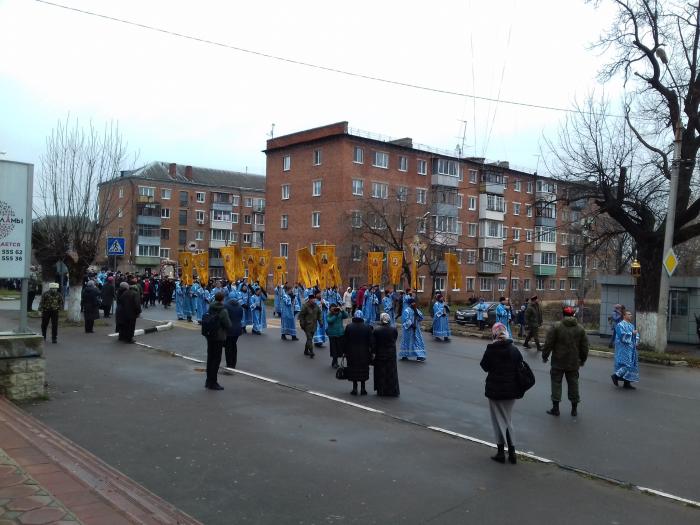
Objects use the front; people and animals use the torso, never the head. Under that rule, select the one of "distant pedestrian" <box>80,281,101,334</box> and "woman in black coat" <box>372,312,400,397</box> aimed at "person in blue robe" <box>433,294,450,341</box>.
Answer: the woman in black coat

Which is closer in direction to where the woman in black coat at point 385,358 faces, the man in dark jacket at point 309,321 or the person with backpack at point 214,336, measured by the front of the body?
the man in dark jacket

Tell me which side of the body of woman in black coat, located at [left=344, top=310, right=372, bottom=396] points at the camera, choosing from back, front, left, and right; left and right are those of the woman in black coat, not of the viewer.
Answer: back

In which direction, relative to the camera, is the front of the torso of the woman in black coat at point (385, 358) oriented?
away from the camera

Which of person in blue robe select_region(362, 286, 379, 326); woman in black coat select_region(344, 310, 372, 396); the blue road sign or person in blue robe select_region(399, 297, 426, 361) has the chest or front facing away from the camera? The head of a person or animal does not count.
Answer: the woman in black coat

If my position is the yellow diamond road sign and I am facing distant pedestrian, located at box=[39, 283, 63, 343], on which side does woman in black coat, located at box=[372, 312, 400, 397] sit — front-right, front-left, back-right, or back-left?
front-left

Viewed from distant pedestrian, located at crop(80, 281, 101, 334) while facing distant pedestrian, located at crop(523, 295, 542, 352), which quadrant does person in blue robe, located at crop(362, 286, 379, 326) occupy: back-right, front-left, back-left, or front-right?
front-left

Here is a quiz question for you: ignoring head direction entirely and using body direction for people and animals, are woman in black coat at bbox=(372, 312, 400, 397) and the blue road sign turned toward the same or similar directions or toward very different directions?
very different directions

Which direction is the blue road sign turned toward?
toward the camera

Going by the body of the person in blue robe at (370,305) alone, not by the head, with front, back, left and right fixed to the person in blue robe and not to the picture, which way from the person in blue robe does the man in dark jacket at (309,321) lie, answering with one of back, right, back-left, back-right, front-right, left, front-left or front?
front-right

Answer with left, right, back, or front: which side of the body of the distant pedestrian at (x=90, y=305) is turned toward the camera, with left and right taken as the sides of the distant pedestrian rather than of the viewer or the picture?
back

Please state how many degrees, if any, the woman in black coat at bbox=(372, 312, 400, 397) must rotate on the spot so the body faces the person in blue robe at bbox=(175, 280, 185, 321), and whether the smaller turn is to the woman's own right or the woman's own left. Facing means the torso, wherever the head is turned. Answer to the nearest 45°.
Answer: approximately 45° to the woman's own left

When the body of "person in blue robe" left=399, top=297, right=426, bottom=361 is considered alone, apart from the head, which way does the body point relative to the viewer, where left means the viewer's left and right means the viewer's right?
facing the viewer and to the right of the viewer

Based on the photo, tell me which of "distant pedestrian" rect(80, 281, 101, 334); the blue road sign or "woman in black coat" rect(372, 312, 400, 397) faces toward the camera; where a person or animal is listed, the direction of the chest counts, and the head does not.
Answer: the blue road sign

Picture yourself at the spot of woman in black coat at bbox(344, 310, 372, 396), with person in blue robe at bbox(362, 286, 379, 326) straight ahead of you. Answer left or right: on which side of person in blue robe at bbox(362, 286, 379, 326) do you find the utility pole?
right

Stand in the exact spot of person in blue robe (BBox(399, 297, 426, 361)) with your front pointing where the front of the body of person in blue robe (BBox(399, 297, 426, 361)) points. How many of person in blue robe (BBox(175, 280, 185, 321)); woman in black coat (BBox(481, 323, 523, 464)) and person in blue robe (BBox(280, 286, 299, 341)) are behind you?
2
